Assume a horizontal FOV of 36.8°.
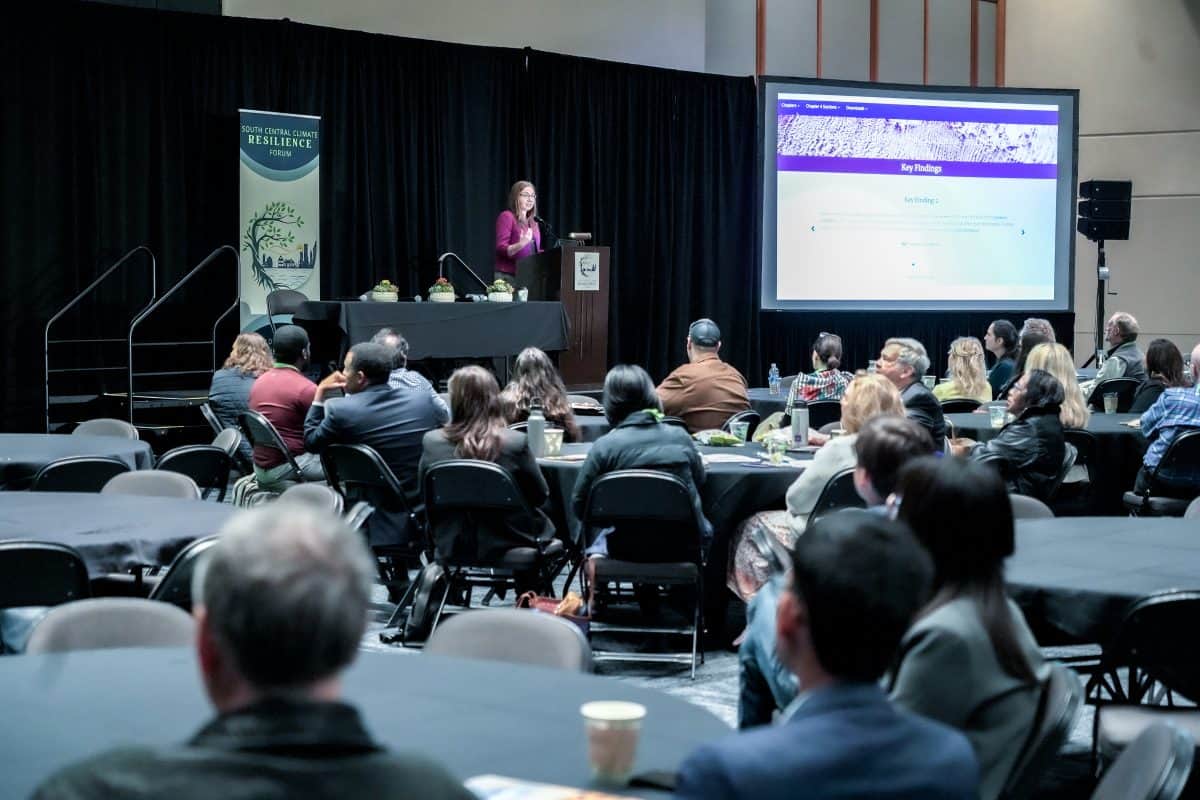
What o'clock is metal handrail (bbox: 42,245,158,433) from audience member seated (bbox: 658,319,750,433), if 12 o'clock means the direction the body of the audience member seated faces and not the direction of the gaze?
The metal handrail is roughly at 10 o'clock from the audience member seated.

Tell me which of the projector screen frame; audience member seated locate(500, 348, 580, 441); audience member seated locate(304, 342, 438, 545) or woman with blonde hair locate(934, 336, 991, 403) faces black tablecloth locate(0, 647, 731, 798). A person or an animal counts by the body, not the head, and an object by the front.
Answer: the projector screen frame

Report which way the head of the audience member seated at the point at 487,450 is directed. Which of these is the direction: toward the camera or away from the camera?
away from the camera

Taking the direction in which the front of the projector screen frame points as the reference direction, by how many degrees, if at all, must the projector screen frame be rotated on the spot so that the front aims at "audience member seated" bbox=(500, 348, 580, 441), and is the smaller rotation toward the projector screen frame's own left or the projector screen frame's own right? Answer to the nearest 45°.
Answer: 0° — it already faces them

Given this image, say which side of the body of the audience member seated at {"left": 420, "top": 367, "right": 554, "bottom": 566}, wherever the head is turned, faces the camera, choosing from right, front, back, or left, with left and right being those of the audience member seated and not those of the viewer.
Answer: back

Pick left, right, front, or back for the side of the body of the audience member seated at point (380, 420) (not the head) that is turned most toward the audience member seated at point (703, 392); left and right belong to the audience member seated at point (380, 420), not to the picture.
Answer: right

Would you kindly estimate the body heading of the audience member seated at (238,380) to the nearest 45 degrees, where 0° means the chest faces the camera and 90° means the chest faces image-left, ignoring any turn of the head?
approximately 225°

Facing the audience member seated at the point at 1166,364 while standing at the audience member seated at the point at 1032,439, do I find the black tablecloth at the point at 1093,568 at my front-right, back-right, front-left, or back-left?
back-right

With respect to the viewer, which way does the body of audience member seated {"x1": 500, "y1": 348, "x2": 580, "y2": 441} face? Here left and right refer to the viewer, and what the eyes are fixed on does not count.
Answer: facing away from the viewer

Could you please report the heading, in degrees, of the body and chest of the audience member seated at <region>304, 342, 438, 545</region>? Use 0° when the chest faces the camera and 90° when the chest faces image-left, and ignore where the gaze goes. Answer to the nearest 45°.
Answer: approximately 135°

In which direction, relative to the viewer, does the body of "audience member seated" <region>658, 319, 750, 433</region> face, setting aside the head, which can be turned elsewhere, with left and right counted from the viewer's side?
facing away from the viewer

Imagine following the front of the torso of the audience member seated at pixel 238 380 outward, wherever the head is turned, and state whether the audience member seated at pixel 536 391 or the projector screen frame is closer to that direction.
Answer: the projector screen frame

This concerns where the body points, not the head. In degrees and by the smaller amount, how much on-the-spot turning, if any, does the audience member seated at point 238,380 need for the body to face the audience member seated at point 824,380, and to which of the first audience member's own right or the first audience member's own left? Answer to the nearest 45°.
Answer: approximately 45° to the first audience member's own right
